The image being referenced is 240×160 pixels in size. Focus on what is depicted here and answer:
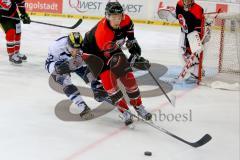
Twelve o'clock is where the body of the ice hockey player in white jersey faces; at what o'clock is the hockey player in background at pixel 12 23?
The hockey player in background is roughly at 7 o'clock from the ice hockey player in white jersey.

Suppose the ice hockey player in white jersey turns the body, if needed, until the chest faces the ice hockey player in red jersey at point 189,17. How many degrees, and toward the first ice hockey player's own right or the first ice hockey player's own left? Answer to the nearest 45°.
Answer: approximately 90° to the first ice hockey player's own left

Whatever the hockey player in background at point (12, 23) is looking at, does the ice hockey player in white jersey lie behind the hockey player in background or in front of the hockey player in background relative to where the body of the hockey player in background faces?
in front

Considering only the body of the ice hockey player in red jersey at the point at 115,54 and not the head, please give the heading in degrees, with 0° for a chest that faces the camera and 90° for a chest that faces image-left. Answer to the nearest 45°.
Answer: approximately 315°

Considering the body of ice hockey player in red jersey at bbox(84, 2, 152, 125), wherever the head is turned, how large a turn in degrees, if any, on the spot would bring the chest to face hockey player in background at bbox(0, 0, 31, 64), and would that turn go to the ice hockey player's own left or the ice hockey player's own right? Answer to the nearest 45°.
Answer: approximately 180°

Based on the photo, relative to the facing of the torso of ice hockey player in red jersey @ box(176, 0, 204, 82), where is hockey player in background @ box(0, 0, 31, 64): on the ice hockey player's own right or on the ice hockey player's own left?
on the ice hockey player's own right

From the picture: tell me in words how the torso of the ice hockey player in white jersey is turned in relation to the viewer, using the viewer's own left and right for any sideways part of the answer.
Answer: facing the viewer and to the right of the viewer

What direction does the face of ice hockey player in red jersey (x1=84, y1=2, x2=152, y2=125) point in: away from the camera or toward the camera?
toward the camera

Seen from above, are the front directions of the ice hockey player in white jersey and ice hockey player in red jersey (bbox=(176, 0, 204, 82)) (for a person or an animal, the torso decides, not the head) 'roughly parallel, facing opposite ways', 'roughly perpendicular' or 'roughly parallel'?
roughly perpendicular
